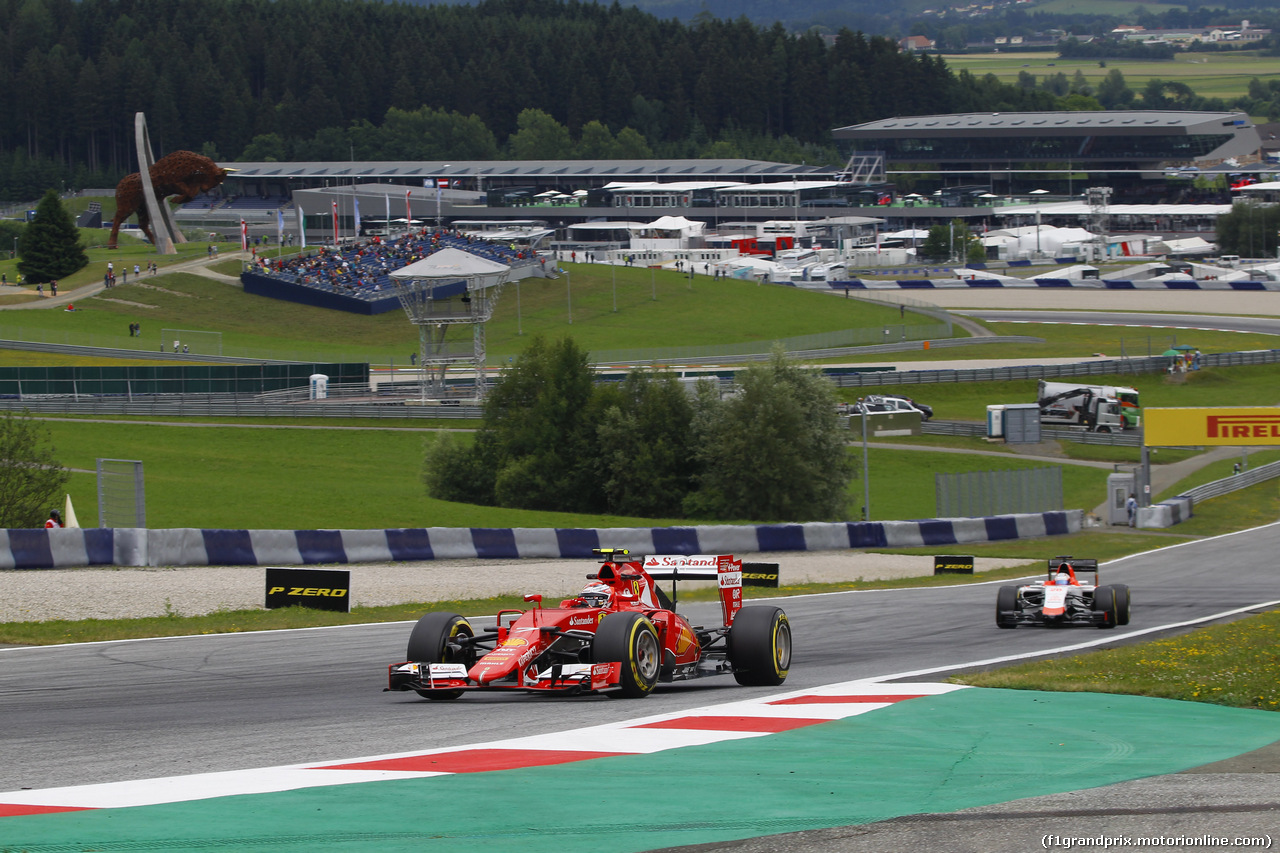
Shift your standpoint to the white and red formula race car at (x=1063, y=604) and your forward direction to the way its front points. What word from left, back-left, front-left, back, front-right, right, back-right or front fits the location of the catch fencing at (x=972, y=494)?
back

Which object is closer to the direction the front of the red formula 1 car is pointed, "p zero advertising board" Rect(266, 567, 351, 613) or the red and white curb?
the red and white curb

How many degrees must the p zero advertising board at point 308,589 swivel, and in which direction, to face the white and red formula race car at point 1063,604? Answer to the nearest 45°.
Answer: approximately 90° to its left

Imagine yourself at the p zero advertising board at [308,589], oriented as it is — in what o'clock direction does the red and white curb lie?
The red and white curb is roughly at 12 o'clock from the p zero advertising board.

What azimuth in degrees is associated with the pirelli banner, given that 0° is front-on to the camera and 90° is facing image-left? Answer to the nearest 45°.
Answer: approximately 0°

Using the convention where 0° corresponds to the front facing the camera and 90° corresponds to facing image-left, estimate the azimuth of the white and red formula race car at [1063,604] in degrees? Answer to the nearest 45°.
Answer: approximately 0°

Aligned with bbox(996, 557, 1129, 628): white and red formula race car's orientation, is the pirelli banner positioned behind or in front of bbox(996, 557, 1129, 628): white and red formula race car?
behind

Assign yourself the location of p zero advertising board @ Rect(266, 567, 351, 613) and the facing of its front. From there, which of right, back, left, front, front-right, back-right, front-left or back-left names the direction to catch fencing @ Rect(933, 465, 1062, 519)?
back-left

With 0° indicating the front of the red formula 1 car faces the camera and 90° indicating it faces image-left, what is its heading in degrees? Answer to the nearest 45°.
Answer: approximately 45°

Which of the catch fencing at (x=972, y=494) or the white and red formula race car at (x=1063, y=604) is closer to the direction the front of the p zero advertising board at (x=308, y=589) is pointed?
the white and red formula race car

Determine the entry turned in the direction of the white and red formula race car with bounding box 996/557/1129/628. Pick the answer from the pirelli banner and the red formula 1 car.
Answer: the pirelli banner
